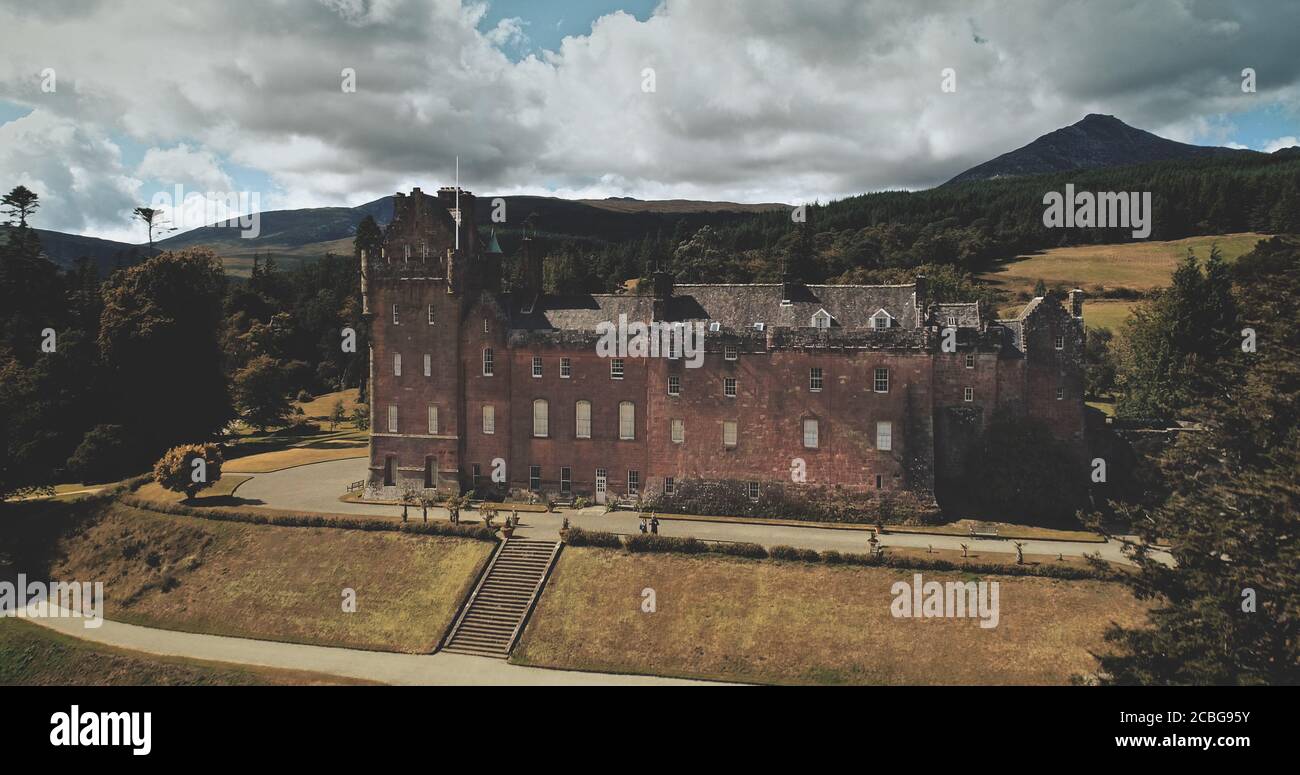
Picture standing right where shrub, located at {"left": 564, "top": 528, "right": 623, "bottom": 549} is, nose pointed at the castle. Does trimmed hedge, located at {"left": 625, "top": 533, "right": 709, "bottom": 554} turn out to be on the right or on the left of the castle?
right

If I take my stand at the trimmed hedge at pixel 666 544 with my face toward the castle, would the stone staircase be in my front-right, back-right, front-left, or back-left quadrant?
back-left

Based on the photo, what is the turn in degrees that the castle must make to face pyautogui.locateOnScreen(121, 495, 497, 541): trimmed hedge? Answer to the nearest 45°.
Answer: approximately 90° to its right

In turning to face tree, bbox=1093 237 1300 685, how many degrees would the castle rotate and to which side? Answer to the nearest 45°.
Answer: approximately 45° to its left

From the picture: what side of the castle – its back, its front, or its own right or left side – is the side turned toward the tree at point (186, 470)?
right

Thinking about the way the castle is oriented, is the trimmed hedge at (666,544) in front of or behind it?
in front

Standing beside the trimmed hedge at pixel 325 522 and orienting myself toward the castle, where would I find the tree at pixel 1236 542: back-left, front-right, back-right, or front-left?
front-right

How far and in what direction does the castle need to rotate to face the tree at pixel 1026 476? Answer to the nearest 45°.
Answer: approximately 90° to its left

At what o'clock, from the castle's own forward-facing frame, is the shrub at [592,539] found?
The shrub is roughly at 2 o'clock from the castle.

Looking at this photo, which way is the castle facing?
toward the camera
